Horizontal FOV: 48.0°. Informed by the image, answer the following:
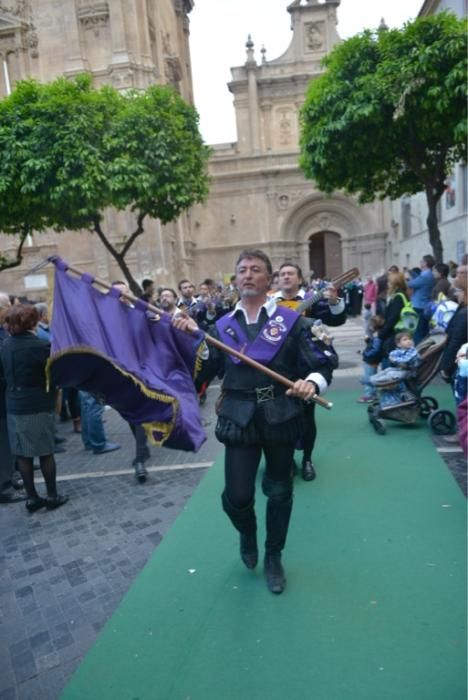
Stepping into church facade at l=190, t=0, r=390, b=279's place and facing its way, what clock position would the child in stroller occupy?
The child in stroller is roughly at 12 o'clock from the church facade.

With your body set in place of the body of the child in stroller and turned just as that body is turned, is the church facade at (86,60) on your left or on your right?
on your right

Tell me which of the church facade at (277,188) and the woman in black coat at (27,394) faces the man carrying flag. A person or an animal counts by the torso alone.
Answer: the church facade

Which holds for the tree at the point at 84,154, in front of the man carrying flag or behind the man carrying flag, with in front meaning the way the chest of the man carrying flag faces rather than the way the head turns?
behind

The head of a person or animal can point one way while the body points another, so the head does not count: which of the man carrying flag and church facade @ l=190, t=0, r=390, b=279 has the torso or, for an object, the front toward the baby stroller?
the church facade

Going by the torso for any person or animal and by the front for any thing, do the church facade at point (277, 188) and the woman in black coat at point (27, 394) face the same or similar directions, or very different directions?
very different directions

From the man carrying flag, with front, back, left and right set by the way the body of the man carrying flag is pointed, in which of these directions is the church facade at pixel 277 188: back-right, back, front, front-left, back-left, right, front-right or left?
back

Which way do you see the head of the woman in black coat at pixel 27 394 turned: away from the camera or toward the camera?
away from the camera

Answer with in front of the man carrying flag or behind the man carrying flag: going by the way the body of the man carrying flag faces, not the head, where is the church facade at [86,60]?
behind

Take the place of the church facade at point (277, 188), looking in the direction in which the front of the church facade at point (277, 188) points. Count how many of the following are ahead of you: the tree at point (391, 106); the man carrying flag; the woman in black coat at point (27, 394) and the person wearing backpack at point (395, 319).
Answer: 4

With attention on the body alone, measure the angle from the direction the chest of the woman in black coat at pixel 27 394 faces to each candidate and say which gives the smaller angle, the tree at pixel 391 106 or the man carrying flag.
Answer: the tree

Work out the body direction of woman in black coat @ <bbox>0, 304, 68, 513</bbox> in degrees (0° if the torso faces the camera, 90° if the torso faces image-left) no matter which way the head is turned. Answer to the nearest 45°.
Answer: approximately 225°

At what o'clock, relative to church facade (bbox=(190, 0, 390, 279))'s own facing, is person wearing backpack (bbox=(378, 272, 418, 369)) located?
The person wearing backpack is roughly at 12 o'clock from the church facade.

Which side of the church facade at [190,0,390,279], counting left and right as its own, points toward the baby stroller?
front

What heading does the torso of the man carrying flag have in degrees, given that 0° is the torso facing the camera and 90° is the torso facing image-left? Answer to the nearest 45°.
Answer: approximately 0°

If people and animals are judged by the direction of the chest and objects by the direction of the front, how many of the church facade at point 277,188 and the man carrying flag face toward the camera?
2
